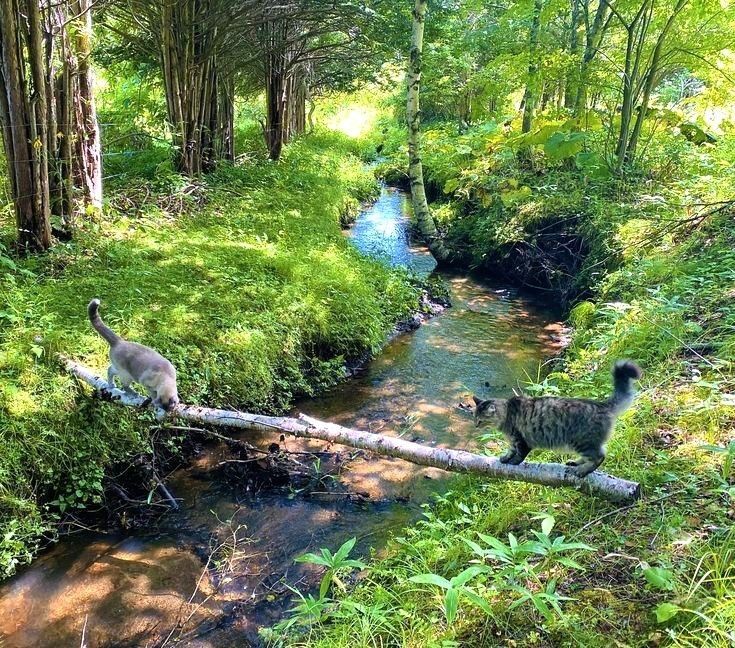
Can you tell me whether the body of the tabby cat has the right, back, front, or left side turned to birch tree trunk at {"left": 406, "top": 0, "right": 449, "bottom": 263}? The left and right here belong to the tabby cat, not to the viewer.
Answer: right

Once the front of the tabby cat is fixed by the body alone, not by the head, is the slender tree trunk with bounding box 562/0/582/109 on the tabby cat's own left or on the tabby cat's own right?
on the tabby cat's own right

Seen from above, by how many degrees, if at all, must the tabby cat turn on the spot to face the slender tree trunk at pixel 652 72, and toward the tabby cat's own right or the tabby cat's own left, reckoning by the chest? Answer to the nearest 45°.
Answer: approximately 90° to the tabby cat's own right

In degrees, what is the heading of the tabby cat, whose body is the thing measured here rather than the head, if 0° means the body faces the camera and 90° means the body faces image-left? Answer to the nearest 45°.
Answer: approximately 90°

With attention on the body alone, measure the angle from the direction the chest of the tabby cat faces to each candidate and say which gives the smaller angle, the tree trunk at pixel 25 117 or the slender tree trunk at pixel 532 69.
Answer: the tree trunk

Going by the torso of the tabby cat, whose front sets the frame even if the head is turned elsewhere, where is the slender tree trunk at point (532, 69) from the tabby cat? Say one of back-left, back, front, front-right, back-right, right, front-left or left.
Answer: right

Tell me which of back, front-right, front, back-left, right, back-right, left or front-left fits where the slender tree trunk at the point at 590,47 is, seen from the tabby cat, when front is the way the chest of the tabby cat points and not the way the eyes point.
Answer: right

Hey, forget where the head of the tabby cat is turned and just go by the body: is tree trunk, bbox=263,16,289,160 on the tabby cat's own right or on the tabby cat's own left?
on the tabby cat's own right

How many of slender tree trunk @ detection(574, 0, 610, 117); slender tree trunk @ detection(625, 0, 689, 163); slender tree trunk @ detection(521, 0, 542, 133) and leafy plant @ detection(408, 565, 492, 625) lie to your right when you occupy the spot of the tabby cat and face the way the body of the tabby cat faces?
3

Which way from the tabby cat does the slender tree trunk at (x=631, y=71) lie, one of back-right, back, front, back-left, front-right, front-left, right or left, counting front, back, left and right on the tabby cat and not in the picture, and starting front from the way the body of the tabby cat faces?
right
